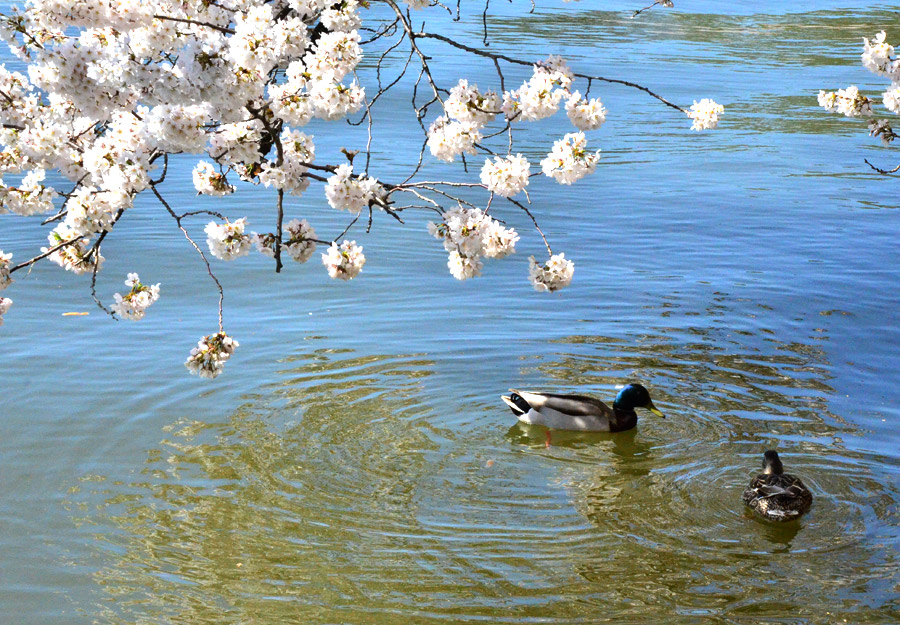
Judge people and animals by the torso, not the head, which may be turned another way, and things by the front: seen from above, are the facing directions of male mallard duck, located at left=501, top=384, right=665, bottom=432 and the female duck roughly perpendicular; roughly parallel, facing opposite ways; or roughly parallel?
roughly perpendicular

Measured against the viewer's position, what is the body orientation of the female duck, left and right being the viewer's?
facing away from the viewer

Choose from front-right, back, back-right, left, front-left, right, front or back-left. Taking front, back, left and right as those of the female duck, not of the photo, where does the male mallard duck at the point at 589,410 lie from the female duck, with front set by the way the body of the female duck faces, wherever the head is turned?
front-left

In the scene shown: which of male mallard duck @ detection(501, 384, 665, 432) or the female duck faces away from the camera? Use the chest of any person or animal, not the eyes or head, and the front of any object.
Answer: the female duck

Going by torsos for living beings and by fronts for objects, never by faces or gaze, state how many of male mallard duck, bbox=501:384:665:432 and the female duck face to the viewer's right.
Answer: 1

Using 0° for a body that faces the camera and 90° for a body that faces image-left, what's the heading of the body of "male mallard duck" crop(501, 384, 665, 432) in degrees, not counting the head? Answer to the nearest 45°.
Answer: approximately 270°

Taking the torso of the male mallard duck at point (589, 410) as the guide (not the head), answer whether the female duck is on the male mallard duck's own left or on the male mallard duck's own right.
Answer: on the male mallard duck's own right
